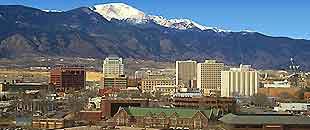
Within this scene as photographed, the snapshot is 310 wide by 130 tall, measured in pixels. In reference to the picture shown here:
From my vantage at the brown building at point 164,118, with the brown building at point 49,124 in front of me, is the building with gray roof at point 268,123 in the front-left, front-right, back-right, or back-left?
back-left

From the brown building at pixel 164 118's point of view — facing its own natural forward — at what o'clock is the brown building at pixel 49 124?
the brown building at pixel 49 124 is roughly at 3 o'clock from the brown building at pixel 164 118.

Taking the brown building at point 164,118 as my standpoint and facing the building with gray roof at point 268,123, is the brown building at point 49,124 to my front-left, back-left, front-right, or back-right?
back-right

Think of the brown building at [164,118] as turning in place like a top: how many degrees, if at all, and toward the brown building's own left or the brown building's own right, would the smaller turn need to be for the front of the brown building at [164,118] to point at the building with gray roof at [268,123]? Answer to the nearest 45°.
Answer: approximately 45° to the brown building's own left

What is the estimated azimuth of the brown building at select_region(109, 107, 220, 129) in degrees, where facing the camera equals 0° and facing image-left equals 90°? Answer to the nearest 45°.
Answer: approximately 0°
